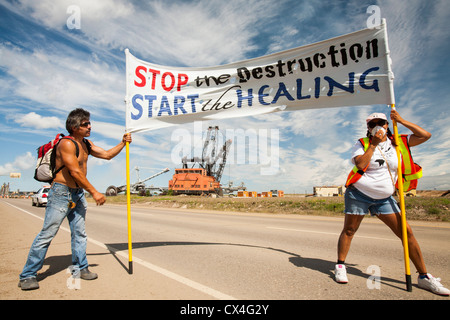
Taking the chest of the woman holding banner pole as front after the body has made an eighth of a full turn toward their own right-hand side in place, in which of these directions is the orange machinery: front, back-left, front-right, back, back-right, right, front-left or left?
right

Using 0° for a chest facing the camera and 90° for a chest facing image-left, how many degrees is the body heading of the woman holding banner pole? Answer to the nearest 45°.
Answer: approximately 0°

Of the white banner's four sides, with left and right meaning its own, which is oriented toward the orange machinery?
back
